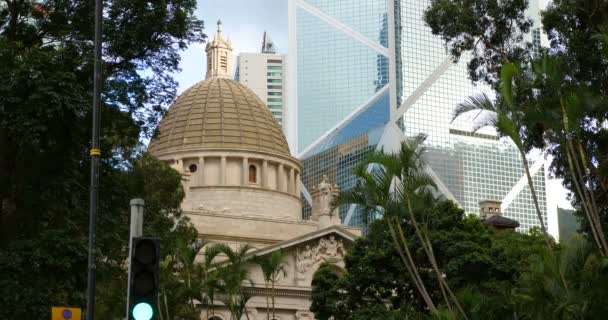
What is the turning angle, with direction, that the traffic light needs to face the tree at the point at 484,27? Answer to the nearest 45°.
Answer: approximately 135° to its left

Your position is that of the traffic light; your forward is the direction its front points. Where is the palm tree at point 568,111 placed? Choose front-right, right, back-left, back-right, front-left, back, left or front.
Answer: back-left

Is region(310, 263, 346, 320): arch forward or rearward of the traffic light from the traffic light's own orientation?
rearward

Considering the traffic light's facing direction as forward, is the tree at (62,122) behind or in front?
behind

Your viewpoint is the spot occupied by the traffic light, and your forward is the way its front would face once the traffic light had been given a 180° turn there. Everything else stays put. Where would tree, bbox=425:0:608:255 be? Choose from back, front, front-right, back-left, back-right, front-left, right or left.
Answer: front-right

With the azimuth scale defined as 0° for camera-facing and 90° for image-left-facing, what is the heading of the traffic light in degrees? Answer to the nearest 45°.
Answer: approximately 0°

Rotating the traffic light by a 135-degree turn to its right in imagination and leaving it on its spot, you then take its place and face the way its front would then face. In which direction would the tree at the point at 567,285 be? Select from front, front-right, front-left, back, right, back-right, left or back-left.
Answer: right

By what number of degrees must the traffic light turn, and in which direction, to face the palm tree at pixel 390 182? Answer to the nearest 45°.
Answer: approximately 135° to its left
